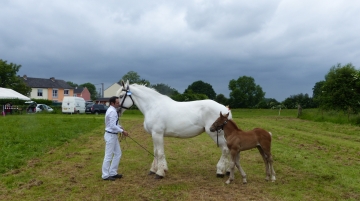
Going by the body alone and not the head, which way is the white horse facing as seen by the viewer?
to the viewer's left

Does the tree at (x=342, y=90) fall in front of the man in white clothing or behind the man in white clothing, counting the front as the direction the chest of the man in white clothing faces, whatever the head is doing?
in front

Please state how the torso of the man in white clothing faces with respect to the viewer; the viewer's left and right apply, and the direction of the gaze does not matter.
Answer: facing to the right of the viewer

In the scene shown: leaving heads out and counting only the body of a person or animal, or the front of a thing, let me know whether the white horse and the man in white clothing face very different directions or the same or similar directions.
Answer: very different directions

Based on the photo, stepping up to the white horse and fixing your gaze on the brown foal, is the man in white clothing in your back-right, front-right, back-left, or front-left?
back-right

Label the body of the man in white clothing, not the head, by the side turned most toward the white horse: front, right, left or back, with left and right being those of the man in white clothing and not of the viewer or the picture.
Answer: front

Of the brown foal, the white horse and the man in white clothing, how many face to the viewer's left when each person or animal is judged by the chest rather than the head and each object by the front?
2

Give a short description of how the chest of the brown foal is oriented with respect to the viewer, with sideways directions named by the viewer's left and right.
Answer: facing to the left of the viewer

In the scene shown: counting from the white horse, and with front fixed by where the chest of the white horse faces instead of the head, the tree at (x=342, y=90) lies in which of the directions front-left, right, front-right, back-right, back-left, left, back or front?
back-right

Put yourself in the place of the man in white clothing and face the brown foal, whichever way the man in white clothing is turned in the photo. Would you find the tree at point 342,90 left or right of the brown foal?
left
